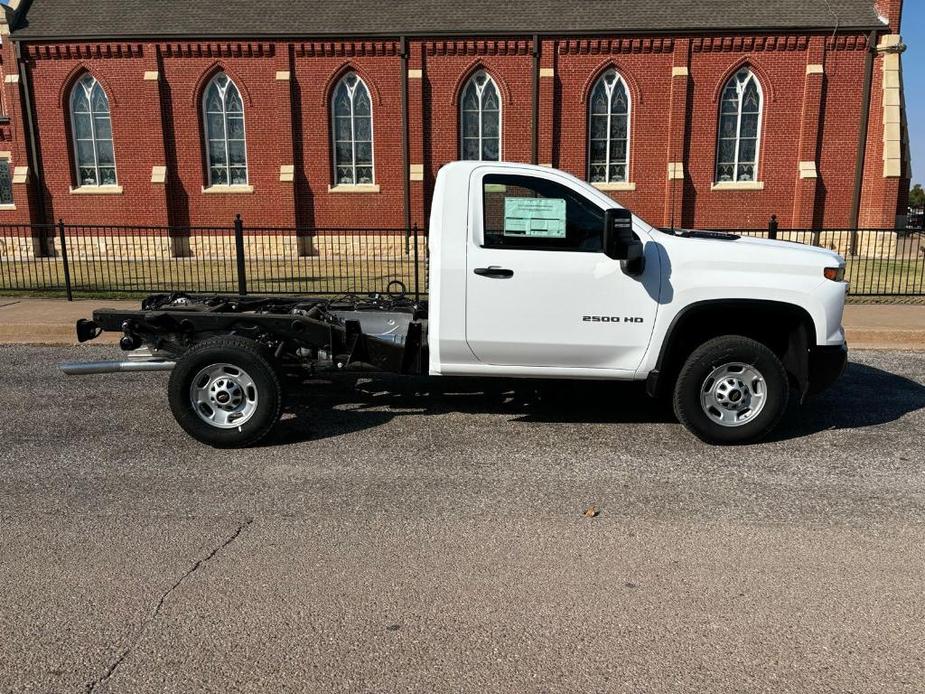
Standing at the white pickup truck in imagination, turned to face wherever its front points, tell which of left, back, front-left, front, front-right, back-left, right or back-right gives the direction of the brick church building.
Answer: left

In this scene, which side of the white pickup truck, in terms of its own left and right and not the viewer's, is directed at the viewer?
right
